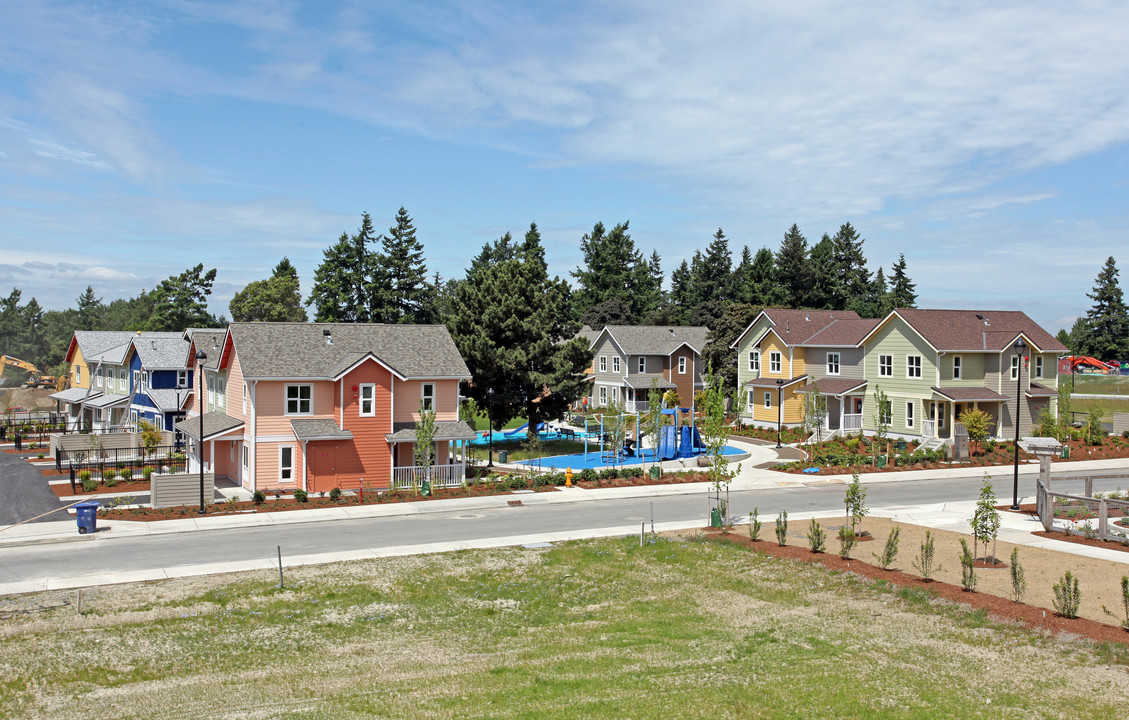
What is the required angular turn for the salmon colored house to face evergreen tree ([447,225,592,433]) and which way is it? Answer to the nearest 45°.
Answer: approximately 135° to its left

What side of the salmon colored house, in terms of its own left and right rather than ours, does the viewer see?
front

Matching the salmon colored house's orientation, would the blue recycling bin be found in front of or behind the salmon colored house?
in front

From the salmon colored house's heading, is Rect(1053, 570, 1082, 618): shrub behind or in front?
in front

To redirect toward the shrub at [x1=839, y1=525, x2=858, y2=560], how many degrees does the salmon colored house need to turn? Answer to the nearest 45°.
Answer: approximately 45° to its left

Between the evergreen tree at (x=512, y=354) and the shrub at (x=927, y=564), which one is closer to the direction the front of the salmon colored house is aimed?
the shrub

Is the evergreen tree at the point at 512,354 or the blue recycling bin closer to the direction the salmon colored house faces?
the blue recycling bin
